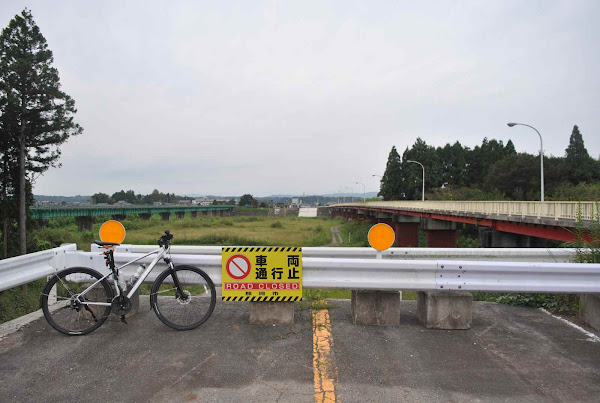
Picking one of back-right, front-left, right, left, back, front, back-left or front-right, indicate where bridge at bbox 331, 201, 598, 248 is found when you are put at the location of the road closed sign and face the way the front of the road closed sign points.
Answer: back-left

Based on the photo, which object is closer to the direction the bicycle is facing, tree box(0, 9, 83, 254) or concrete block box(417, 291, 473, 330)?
the concrete block

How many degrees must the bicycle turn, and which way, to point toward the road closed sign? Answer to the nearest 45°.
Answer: approximately 45° to its right

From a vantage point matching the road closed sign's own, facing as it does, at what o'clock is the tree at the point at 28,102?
The tree is roughly at 5 o'clock from the road closed sign.

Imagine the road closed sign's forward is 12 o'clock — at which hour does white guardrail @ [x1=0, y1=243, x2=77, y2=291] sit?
The white guardrail is roughly at 3 o'clock from the road closed sign.

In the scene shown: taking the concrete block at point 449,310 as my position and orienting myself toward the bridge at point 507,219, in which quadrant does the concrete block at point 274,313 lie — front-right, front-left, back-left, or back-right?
back-left

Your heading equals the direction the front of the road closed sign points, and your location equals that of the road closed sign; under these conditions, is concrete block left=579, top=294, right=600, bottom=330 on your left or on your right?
on your left

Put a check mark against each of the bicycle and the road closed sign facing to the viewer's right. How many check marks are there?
1

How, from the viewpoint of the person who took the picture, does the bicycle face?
facing to the right of the viewer

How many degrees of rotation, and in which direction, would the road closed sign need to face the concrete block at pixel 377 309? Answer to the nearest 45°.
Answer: approximately 90° to its left

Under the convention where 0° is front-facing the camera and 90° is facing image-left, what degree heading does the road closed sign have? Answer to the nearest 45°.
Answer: approximately 0°

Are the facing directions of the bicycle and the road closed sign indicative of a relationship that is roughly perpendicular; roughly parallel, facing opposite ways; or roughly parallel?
roughly perpendicular
